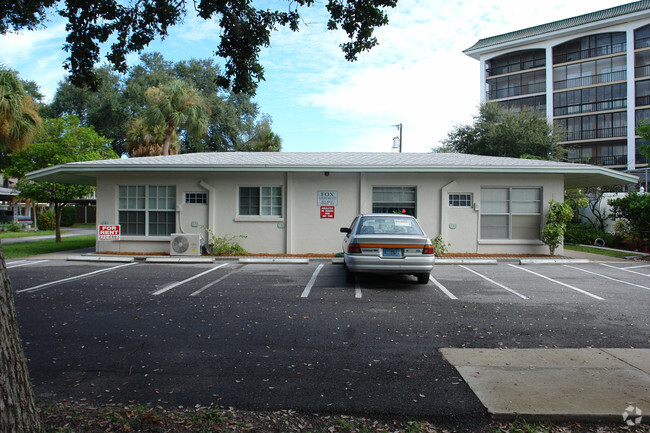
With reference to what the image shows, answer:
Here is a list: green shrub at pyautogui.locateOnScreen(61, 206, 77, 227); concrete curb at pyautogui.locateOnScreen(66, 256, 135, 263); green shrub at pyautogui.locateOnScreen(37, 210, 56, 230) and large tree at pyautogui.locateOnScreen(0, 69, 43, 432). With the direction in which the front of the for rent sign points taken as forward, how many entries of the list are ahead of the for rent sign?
2

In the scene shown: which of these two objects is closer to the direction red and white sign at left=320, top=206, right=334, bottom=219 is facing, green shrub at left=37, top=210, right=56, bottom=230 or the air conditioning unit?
the air conditioning unit

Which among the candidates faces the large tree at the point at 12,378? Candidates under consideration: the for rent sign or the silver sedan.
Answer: the for rent sign

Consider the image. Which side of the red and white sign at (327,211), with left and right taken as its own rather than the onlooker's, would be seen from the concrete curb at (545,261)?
left

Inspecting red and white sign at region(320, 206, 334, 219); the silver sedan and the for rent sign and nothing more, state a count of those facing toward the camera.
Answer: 2

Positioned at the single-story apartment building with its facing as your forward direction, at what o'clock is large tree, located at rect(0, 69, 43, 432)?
The large tree is roughly at 12 o'clock from the single-story apartment building.

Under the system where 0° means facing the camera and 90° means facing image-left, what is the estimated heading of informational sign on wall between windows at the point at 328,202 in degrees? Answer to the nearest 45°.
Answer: approximately 0°

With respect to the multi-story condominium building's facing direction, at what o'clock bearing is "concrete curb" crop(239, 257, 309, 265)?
The concrete curb is roughly at 11 o'clock from the multi-story condominium building.

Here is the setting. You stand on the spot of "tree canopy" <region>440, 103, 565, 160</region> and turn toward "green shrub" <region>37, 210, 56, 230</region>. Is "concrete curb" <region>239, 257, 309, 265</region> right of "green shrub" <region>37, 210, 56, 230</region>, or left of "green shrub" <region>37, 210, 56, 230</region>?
left
